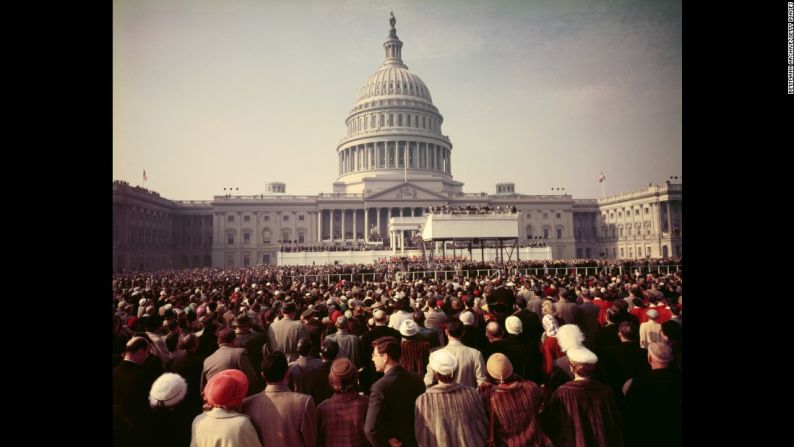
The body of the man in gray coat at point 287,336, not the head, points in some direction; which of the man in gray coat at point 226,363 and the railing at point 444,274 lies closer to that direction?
the railing

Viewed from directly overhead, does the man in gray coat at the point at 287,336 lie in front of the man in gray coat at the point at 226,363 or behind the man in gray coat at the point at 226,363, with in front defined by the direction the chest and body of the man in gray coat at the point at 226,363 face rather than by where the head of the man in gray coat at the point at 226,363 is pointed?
in front

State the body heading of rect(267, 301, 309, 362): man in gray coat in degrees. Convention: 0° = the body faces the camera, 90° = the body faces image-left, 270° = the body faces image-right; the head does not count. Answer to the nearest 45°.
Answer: approximately 180°

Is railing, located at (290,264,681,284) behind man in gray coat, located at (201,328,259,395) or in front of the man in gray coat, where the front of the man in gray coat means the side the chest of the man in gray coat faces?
in front

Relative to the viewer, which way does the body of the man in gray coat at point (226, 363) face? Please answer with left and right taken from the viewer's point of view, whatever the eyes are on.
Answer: facing away from the viewer

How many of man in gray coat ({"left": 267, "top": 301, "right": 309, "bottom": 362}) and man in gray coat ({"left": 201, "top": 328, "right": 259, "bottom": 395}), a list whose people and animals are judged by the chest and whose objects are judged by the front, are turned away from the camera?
2

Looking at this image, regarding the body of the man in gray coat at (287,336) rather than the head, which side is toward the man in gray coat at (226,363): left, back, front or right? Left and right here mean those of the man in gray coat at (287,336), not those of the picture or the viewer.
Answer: back

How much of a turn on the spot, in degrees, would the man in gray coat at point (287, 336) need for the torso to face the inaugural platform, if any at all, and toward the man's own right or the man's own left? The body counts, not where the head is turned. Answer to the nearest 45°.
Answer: approximately 45° to the man's own right
